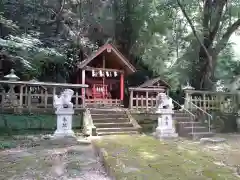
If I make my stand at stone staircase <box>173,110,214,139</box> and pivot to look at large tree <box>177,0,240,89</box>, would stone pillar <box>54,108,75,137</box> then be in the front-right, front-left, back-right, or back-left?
back-left

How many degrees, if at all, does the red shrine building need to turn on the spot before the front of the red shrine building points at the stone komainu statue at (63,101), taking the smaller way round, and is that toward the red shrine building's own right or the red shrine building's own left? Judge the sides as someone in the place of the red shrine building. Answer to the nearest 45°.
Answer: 0° — it already faces it

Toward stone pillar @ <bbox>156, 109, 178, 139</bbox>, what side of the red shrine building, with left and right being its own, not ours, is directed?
front

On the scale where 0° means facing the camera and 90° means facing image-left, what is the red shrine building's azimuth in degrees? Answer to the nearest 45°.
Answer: approximately 0°

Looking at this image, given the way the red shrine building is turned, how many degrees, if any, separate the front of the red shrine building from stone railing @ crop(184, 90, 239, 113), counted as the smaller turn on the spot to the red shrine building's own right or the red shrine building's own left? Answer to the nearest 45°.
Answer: approximately 45° to the red shrine building's own left

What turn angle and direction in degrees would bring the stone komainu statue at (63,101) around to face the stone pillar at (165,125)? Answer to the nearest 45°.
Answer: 0° — it already faces it

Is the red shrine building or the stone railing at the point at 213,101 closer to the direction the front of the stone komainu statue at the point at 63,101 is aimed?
the stone railing

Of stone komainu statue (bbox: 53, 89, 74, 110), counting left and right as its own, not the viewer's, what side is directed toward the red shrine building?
left

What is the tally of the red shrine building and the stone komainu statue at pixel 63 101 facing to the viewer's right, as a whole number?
1

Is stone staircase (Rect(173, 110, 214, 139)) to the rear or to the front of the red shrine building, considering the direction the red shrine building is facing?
to the front

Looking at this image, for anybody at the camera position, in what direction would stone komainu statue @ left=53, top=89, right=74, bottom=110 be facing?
facing to the right of the viewer
